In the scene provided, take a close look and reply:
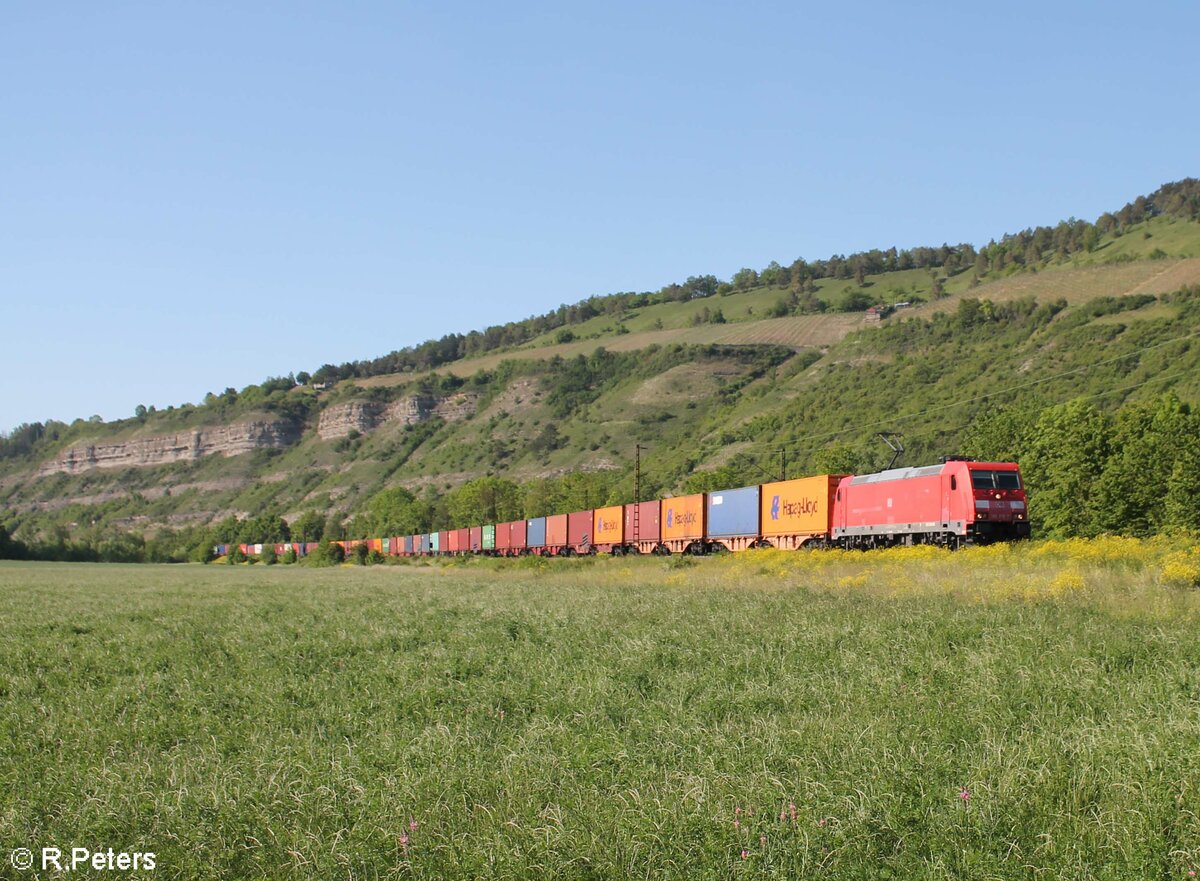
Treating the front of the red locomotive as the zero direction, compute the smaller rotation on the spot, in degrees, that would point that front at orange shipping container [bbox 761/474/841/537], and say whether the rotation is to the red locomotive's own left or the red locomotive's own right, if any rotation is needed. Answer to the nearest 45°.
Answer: approximately 180°

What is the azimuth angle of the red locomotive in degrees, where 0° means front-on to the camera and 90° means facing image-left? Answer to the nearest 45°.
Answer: approximately 315°
